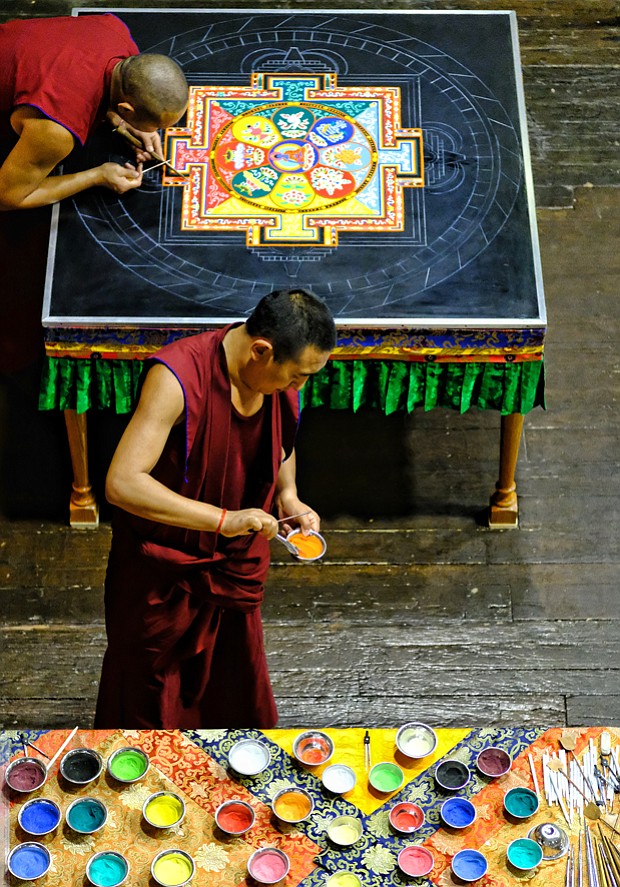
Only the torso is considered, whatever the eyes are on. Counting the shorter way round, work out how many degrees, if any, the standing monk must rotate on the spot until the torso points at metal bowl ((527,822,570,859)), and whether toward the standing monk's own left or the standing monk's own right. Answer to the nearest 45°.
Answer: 0° — they already face it

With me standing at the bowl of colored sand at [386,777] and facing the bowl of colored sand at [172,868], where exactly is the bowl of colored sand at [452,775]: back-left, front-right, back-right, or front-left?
back-left

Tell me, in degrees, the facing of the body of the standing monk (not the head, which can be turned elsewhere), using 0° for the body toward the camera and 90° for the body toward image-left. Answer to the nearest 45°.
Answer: approximately 315°

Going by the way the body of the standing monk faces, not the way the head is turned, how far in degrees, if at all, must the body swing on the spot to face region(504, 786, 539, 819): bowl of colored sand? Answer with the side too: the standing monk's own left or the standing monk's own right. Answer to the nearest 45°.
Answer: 0° — they already face it
